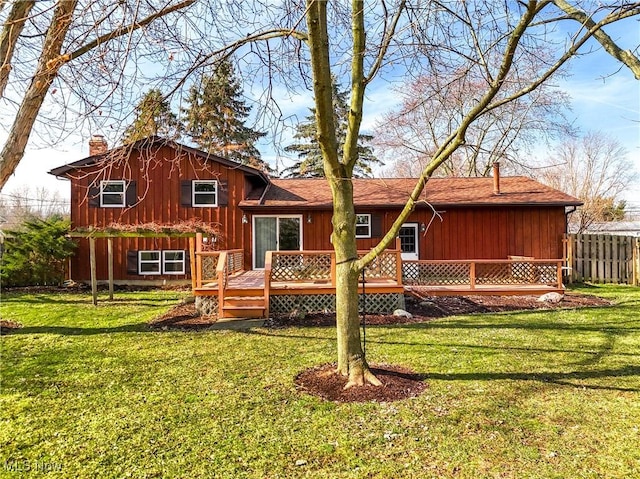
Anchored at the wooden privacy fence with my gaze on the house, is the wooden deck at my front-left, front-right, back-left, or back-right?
front-left

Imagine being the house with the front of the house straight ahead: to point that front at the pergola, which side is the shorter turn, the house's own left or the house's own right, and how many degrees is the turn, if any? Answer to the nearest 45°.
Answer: approximately 135° to the house's own left

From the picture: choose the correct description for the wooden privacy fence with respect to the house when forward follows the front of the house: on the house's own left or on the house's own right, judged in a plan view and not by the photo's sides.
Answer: on the house's own right

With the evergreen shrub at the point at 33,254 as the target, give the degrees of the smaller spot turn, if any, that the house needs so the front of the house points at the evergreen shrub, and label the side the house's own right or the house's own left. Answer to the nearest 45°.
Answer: approximately 90° to the house's own left

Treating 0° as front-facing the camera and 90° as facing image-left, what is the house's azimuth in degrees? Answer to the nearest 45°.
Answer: approximately 180°

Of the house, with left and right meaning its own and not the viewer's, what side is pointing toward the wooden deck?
back
